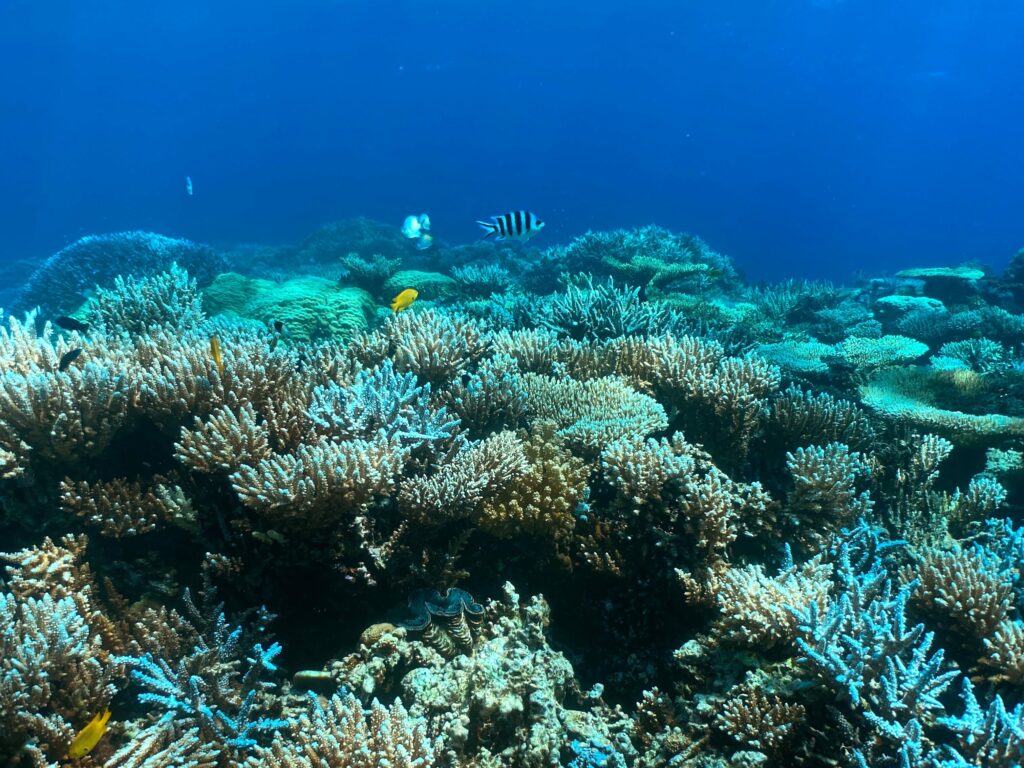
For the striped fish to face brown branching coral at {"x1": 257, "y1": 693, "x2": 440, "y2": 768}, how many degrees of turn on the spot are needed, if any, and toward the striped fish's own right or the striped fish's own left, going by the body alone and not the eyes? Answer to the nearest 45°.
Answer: approximately 90° to the striped fish's own right

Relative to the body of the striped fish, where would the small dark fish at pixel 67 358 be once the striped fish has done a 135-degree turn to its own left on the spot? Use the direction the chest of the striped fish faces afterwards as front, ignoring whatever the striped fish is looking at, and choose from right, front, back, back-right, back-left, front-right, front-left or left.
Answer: left

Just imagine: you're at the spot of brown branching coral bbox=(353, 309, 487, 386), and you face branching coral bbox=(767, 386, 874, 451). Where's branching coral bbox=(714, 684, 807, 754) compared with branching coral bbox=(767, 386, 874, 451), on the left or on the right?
right

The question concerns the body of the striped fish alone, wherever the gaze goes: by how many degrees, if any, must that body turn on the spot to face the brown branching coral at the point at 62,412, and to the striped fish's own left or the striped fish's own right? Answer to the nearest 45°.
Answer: approximately 135° to the striped fish's own right

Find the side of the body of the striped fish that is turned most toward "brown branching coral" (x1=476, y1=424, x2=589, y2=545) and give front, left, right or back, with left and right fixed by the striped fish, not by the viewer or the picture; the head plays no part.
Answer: right

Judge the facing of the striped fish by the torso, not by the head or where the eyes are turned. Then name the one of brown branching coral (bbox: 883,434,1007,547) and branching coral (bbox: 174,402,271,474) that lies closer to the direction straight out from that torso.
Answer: the brown branching coral

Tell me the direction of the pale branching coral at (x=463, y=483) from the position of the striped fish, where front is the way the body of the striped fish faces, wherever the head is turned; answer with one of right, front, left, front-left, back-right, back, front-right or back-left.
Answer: right

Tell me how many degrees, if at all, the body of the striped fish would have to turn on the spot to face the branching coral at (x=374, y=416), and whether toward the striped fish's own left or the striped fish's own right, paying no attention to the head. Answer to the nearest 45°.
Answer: approximately 90° to the striped fish's own right

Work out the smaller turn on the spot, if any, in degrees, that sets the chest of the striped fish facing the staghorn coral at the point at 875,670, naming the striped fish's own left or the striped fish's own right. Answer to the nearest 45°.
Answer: approximately 90° to the striped fish's own right

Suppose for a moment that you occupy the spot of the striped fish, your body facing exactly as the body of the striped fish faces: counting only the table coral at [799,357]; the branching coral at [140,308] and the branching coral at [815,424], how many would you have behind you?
1

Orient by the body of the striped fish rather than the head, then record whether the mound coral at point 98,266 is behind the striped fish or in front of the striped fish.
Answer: behind

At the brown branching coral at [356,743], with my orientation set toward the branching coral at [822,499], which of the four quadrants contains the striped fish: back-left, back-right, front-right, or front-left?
front-left

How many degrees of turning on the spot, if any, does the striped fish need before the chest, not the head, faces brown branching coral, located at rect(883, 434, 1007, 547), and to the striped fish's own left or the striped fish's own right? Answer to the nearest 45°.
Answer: approximately 45° to the striped fish's own right

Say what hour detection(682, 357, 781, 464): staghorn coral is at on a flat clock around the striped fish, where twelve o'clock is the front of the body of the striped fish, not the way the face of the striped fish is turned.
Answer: The staghorn coral is roughly at 2 o'clock from the striped fish.

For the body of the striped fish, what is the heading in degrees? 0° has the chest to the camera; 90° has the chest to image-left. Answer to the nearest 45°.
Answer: approximately 270°

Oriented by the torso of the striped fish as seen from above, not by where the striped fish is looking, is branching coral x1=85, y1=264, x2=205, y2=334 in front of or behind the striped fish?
behind

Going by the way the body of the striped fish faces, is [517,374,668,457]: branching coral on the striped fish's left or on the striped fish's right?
on the striped fish's right

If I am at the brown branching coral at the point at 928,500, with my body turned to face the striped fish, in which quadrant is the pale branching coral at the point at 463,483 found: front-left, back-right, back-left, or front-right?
front-left
